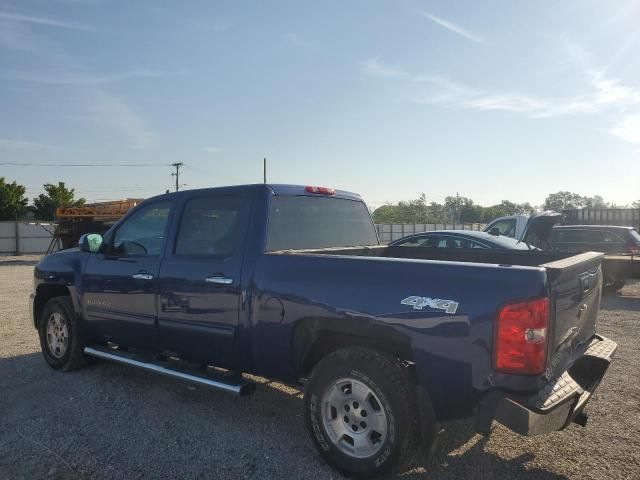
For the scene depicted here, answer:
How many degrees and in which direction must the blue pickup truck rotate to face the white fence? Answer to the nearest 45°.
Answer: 0° — it already faces it

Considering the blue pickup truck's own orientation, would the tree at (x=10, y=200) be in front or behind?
in front

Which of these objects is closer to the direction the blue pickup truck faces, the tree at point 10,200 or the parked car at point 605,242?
the tree

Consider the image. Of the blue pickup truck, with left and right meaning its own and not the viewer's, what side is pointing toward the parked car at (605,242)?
right

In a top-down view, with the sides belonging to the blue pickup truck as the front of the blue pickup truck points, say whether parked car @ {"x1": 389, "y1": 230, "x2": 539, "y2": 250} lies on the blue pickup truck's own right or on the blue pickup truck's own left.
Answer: on the blue pickup truck's own right

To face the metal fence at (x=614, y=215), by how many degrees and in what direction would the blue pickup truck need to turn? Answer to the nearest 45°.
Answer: approximately 90° to its right

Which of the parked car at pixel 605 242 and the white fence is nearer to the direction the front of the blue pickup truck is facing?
the white fence

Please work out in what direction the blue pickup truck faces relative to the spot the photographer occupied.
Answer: facing away from the viewer and to the left of the viewer

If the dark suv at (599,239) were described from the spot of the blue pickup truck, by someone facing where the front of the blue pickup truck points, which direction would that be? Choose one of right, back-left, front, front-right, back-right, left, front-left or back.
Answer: right
